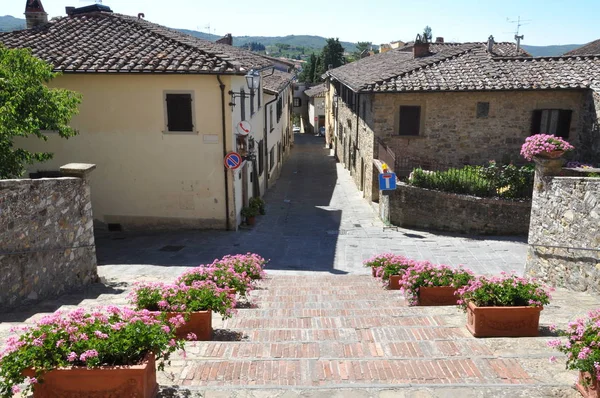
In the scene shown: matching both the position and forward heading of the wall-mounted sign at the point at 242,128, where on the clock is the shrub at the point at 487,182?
The shrub is roughly at 9 o'clock from the wall-mounted sign.

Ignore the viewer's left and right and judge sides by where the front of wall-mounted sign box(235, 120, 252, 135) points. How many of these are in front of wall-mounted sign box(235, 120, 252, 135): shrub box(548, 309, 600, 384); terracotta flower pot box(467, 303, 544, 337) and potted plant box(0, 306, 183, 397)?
3

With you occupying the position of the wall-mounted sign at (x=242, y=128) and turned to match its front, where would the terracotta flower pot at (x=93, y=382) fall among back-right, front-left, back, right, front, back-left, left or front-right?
front

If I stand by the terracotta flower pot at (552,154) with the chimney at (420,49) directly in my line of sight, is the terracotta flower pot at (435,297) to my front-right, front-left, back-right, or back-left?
back-left

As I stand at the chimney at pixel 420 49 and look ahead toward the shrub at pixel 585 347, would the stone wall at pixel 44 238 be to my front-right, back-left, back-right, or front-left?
front-right

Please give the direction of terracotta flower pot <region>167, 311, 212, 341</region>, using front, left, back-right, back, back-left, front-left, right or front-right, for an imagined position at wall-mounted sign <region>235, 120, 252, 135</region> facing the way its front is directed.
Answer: front

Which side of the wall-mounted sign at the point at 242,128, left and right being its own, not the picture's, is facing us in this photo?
front

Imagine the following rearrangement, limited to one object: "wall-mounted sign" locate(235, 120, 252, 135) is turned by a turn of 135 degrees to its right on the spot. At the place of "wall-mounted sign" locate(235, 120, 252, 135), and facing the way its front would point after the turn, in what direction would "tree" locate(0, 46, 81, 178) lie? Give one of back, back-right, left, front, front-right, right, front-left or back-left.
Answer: left

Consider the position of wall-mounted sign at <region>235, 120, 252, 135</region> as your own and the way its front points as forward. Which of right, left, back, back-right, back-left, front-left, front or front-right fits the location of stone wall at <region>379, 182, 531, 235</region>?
left

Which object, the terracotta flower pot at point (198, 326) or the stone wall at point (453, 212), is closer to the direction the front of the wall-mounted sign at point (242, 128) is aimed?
the terracotta flower pot

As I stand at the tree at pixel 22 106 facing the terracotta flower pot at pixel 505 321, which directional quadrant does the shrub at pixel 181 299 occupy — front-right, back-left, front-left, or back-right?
front-right

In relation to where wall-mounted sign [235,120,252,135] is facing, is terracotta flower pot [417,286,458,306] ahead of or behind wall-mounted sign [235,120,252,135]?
ahead

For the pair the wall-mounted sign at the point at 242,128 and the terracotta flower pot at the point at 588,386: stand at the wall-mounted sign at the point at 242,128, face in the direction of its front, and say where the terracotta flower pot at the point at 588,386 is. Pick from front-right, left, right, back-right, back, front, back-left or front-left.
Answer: front

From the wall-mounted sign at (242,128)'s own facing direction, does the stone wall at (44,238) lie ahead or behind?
ahead

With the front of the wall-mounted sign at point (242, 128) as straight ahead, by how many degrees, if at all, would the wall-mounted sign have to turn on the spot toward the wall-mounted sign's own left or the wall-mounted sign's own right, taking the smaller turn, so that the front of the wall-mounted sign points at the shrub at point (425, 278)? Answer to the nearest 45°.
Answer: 0° — it already faces it

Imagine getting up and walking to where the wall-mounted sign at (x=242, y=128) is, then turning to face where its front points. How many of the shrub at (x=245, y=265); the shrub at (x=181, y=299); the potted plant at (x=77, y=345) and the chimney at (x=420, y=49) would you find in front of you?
3

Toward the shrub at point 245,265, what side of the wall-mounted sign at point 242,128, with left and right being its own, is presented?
front

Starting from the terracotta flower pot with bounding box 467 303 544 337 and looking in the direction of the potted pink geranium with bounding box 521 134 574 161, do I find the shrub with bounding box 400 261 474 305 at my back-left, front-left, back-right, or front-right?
front-left

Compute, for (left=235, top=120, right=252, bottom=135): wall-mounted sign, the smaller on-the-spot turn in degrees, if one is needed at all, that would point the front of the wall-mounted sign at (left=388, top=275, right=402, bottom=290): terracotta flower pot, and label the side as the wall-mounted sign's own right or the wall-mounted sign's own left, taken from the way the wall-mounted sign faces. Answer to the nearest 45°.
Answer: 0° — it already faces it

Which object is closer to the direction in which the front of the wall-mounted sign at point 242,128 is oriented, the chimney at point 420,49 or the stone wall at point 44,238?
the stone wall

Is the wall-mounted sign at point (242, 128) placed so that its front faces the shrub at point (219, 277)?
yes

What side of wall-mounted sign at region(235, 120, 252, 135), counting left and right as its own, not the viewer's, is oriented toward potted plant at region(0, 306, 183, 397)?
front

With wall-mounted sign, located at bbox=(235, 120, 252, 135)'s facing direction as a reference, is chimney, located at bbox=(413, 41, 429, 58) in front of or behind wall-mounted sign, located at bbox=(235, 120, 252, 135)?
behind
